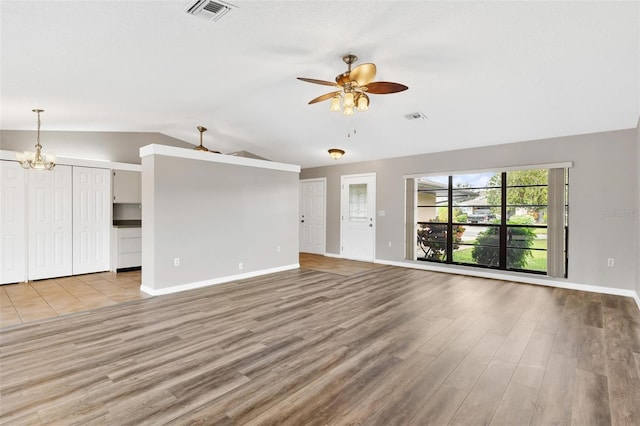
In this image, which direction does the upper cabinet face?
toward the camera

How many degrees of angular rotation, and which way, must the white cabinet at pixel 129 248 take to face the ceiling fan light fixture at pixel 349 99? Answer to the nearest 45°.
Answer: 0° — it already faces it

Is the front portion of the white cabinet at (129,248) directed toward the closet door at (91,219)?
no

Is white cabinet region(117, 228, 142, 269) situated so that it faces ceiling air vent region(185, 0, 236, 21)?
yes

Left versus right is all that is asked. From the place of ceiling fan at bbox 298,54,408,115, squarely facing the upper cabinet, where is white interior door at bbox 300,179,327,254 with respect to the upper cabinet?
right

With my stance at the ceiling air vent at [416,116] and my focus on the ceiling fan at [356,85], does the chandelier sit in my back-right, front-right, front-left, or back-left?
front-right

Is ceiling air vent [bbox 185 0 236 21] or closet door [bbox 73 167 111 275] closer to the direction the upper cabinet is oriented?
the ceiling air vent

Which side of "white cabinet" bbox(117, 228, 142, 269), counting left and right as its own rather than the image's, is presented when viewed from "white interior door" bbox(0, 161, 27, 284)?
right

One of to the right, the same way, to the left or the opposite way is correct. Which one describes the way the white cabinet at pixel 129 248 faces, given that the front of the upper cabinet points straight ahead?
the same way

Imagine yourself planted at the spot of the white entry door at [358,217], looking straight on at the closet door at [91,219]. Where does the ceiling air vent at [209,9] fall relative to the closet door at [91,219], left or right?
left

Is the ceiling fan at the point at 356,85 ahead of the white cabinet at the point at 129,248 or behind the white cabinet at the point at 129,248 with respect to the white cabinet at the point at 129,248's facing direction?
ahead

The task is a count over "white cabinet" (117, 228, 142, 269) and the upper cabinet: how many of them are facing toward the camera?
2

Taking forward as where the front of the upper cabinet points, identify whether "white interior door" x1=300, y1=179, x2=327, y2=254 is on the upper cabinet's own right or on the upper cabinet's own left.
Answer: on the upper cabinet's own left

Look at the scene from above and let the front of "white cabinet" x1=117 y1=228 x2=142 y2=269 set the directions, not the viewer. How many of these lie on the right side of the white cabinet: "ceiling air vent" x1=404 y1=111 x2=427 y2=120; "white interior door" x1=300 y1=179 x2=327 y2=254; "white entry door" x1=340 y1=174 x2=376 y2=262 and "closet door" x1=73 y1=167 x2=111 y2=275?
1

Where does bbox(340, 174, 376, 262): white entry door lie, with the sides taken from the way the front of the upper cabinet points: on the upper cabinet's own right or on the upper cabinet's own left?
on the upper cabinet's own left

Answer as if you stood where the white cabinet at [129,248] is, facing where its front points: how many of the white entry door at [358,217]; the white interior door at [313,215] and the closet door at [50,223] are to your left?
2

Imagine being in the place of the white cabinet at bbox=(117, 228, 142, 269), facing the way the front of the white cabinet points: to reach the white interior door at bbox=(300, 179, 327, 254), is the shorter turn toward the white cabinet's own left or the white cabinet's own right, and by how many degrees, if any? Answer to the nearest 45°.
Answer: approximately 90° to the white cabinet's own left

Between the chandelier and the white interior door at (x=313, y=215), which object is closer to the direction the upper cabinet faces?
the chandelier

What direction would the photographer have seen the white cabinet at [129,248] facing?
facing the viewer
